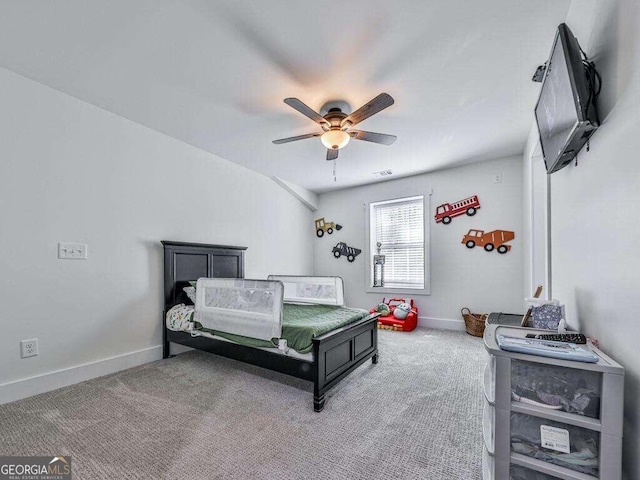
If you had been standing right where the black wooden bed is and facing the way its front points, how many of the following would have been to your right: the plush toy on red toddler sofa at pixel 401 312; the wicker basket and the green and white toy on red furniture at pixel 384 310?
0

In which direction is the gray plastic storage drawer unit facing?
to the viewer's left

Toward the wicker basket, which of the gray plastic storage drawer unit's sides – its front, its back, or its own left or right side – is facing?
right

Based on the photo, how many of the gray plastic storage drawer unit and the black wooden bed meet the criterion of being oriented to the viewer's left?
1

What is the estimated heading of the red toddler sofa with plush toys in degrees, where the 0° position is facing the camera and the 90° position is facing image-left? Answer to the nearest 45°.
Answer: approximately 45°

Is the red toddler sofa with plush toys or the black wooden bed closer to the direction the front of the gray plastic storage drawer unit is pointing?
the black wooden bed

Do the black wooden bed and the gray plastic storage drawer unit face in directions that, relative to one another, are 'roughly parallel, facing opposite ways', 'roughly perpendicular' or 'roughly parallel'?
roughly parallel, facing opposite ways

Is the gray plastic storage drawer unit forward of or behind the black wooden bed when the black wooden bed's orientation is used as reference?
forward

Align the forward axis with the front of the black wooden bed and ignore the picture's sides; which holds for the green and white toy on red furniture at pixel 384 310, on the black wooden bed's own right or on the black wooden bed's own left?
on the black wooden bed's own left

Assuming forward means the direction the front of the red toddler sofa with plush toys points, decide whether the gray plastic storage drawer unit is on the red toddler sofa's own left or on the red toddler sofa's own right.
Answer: on the red toddler sofa's own left

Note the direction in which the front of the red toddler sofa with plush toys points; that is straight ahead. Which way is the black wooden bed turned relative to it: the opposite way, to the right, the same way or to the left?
to the left

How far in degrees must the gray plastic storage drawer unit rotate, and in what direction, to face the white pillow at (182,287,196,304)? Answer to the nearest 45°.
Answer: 0° — it already faces it

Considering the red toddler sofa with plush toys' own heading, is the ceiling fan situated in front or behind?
in front

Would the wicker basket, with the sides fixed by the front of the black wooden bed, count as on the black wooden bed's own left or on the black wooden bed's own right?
on the black wooden bed's own left
